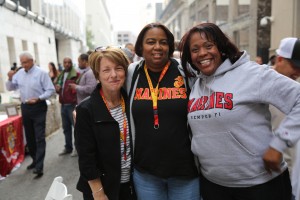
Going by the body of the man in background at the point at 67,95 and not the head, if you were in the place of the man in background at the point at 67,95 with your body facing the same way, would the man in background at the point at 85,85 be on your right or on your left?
on your left

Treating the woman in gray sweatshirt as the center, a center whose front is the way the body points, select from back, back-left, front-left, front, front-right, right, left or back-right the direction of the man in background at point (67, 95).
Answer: right

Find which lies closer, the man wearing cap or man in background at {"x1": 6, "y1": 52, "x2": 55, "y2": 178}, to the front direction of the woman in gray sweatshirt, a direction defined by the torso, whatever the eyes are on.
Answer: the man in background

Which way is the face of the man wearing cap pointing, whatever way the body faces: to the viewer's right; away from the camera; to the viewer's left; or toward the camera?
to the viewer's left

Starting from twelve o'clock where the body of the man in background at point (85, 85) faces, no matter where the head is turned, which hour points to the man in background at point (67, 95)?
the man in background at point (67, 95) is roughly at 12 o'clock from the man in background at point (85, 85).

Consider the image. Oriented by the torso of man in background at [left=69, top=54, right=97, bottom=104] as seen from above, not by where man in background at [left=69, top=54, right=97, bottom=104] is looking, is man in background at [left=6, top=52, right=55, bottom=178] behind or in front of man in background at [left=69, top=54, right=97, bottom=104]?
in front

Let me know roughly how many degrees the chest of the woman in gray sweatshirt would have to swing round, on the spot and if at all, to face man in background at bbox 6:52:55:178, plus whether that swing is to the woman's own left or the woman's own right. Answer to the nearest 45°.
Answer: approximately 90° to the woman's own right

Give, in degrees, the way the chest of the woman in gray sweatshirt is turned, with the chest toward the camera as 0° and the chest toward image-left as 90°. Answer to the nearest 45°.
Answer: approximately 45°

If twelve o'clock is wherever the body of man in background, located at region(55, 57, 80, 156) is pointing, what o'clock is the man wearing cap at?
The man wearing cap is roughly at 10 o'clock from the man in background.

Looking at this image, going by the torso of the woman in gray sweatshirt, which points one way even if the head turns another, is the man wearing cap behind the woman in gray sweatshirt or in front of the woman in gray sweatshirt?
behind
